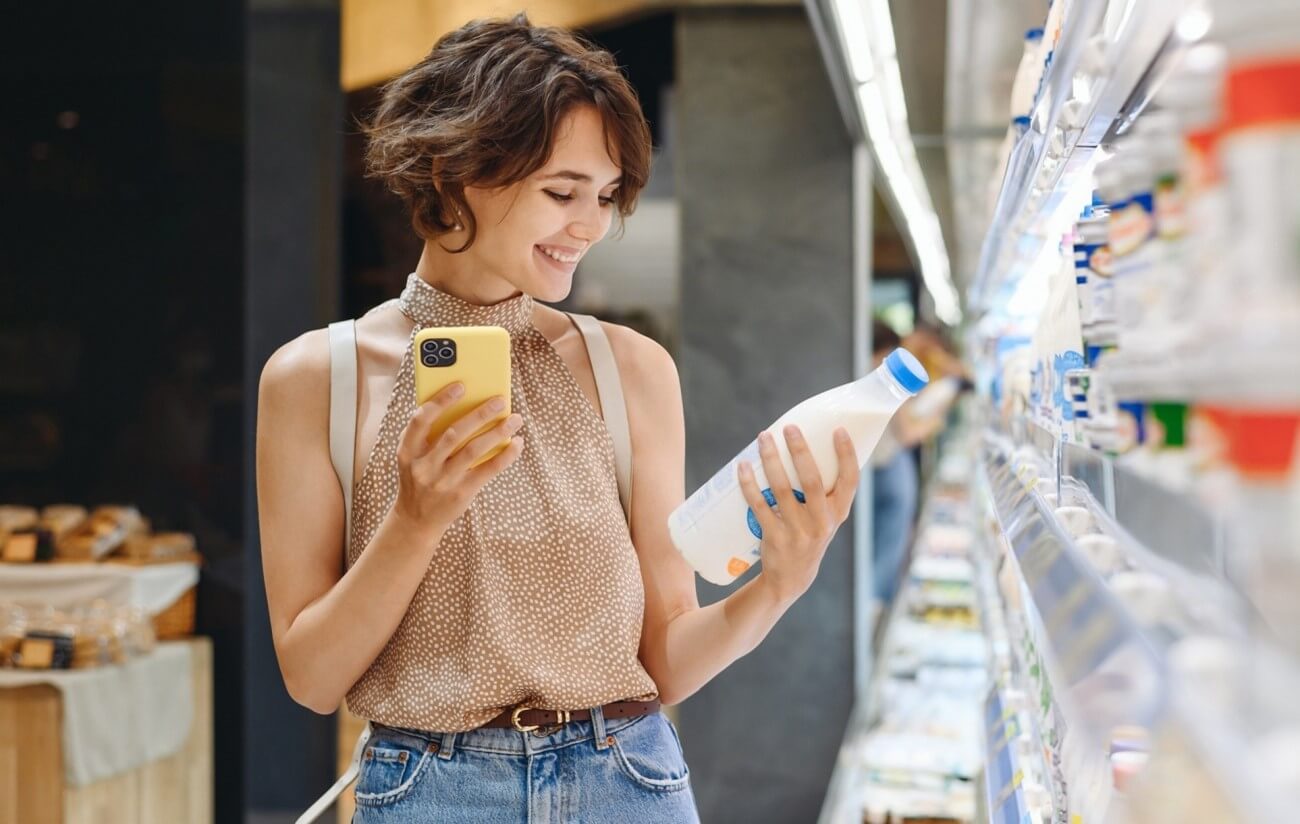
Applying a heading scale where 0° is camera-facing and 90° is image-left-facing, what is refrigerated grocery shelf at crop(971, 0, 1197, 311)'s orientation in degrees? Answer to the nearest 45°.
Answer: approximately 90°

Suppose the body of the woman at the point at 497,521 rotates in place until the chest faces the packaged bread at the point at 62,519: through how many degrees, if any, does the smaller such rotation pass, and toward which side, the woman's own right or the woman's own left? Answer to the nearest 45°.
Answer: approximately 135° to the woman's own right

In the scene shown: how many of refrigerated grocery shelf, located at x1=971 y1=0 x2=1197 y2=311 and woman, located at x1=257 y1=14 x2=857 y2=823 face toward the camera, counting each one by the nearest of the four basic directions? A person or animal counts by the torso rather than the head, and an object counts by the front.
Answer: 1

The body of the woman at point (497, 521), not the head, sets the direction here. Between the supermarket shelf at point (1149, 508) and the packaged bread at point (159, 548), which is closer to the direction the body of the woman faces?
the supermarket shelf

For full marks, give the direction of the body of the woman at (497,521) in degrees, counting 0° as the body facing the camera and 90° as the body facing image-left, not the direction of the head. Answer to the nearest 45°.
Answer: approximately 0°

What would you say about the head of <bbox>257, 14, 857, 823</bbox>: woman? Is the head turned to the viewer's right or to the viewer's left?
to the viewer's right

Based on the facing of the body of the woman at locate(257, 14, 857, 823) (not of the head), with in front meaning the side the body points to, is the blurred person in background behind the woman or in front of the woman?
behind
